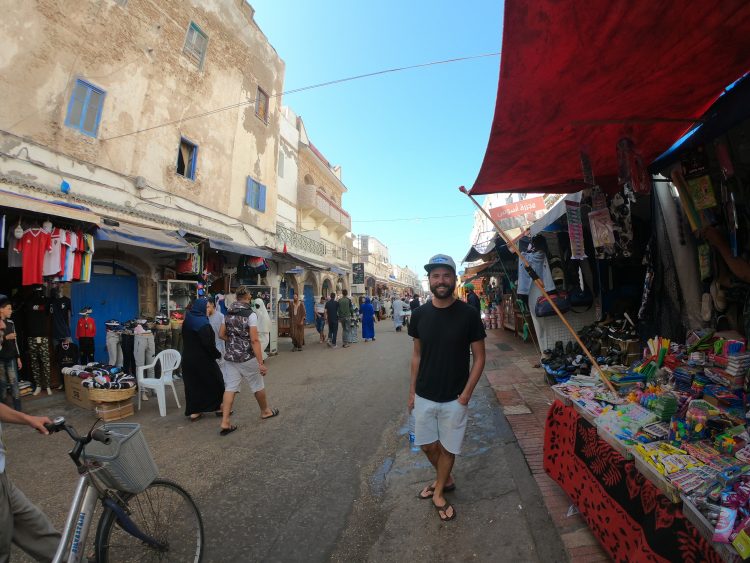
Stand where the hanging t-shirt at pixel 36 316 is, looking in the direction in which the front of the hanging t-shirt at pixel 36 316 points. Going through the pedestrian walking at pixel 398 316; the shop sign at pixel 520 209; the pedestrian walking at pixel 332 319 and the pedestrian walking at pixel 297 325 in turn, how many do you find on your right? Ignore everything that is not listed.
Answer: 0

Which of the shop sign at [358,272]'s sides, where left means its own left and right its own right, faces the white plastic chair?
front

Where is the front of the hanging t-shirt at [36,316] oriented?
toward the camera

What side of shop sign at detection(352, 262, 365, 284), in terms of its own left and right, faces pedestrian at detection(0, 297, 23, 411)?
front

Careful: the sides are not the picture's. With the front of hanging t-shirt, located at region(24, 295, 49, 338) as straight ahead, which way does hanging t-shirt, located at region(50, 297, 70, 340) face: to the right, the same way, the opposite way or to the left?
the same way

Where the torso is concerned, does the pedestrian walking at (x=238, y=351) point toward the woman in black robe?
no

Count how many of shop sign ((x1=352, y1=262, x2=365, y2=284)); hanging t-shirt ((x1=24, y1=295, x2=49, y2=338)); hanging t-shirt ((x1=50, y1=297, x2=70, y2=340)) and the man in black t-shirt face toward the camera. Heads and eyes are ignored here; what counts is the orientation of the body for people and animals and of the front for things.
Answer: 4

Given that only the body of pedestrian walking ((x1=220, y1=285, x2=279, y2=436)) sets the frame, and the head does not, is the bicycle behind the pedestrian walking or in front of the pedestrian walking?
behind

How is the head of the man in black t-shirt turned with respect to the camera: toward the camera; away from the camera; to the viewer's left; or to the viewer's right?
toward the camera

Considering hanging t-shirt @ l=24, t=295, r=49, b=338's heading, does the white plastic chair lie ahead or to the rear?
ahead

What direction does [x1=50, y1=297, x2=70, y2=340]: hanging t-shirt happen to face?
toward the camera
